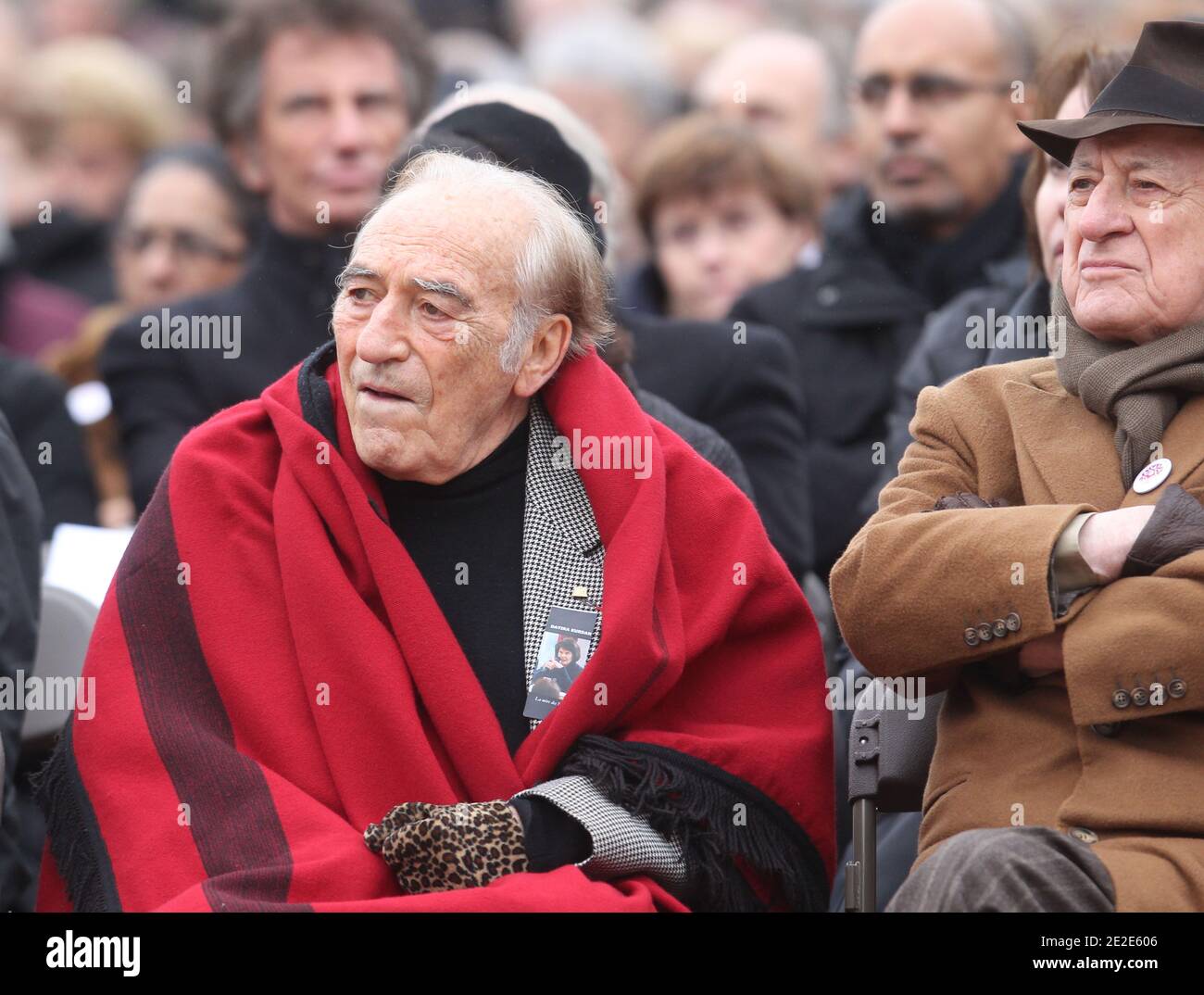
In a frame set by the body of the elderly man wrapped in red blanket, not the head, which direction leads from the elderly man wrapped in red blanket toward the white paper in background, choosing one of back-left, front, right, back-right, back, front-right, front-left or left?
back-right

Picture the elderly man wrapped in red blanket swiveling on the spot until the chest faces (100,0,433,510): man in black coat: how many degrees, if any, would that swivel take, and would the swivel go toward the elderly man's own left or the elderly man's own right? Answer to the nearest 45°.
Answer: approximately 180°

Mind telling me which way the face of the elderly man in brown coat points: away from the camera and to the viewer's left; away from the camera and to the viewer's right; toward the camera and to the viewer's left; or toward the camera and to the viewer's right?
toward the camera and to the viewer's left

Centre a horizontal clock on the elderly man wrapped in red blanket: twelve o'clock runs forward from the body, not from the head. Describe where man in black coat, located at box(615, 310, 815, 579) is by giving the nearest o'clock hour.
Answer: The man in black coat is roughly at 7 o'clock from the elderly man wrapped in red blanket.

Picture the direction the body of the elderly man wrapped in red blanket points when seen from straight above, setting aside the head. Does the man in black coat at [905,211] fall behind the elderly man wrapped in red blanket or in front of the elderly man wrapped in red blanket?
behind

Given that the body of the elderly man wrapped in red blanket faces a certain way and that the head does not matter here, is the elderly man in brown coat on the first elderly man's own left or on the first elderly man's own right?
on the first elderly man's own left

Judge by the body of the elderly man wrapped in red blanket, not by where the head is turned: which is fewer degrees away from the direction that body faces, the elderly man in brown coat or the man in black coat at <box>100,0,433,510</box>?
the elderly man in brown coat

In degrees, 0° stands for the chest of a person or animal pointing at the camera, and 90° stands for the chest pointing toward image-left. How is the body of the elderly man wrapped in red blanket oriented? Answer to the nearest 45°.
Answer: approximately 0°
